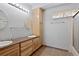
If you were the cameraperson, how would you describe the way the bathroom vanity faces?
facing the viewer and to the right of the viewer

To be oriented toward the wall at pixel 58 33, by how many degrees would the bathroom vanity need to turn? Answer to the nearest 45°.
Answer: approximately 45° to its left
